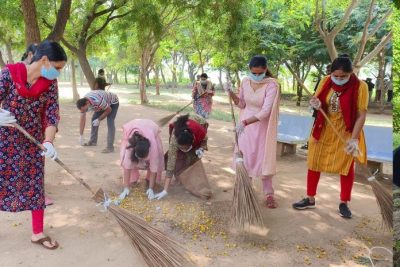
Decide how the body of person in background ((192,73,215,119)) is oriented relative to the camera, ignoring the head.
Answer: toward the camera

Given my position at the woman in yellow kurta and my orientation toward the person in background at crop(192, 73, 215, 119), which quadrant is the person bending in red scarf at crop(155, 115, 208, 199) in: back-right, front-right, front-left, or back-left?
front-left

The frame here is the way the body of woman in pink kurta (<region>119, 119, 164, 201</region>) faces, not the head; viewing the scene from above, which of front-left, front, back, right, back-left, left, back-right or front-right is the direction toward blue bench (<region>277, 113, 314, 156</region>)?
back-left

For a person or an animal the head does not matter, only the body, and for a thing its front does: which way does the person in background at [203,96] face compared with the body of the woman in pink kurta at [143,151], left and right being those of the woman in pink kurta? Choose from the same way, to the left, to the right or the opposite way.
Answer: the same way

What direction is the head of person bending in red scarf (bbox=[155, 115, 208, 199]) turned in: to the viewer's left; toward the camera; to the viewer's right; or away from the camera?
toward the camera

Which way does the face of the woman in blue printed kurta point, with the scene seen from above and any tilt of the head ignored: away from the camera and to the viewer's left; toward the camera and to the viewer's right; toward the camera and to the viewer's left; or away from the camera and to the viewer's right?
toward the camera and to the viewer's right

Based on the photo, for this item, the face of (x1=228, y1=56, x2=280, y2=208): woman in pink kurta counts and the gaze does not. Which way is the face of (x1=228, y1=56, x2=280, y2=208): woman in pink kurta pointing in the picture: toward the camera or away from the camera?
toward the camera

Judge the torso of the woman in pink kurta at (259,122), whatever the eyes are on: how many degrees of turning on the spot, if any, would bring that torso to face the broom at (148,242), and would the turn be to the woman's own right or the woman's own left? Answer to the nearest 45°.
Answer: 0° — they already face it

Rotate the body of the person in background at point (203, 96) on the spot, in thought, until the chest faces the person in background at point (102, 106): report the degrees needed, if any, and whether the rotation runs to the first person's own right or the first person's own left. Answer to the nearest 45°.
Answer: approximately 45° to the first person's own right

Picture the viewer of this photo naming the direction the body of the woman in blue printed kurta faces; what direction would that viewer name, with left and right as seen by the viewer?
facing the viewer and to the right of the viewer

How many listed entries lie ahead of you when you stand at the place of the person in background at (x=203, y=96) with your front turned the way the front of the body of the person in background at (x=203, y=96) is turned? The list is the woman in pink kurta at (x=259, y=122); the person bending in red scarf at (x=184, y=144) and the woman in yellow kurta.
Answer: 3

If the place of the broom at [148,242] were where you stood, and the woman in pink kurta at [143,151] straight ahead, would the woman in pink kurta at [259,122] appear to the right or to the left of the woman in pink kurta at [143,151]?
right

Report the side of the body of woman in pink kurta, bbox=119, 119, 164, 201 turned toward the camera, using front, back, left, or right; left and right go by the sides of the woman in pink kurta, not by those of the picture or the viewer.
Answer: front

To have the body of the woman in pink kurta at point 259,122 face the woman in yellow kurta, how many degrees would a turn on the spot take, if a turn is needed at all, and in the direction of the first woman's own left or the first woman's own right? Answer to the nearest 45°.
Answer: approximately 90° to the first woman's own left

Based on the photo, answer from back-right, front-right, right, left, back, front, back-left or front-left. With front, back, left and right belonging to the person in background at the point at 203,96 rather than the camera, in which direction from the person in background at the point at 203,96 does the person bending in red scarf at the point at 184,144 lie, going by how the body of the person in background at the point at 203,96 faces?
front

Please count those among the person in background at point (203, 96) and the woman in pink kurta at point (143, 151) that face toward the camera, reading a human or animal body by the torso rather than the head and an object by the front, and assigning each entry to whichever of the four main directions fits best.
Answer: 2
